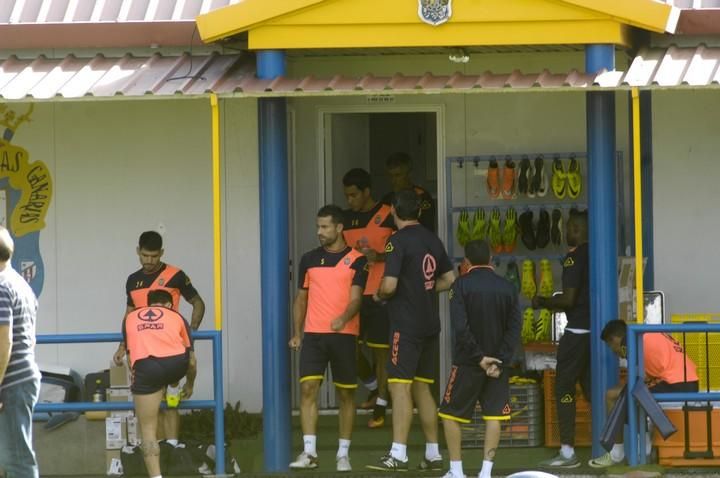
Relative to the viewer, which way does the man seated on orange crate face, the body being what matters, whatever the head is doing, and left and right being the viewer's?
facing to the left of the viewer

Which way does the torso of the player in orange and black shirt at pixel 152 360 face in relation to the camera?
away from the camera

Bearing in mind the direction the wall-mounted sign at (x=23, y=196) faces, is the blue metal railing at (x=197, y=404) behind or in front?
in front

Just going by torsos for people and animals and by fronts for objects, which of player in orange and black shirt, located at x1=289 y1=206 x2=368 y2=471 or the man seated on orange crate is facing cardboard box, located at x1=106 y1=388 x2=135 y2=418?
the man seated on orange crate

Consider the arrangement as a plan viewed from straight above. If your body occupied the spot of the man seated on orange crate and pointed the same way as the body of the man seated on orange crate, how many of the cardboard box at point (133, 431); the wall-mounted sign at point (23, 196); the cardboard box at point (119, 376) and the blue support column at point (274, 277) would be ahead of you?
4

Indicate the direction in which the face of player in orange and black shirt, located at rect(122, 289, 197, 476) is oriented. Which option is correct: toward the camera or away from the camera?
away from the camera

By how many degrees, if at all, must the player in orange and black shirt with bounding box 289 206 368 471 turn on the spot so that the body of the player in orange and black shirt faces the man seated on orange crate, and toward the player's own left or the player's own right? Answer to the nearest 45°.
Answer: approximately 90° to the player's own left

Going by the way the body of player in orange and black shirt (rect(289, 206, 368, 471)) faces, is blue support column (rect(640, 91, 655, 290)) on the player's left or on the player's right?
on the player's left

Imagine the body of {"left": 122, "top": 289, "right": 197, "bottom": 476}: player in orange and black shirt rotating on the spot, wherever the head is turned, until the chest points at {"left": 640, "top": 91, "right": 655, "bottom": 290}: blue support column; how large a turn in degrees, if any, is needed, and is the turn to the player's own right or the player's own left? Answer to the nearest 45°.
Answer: approximately 90° to the player's own right

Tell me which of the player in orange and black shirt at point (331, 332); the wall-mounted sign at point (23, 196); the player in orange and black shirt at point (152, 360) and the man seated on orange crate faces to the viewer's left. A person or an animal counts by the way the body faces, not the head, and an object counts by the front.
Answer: the man seated on orange crate

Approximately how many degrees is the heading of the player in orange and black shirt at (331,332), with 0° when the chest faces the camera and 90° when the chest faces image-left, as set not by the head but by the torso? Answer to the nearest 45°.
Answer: approximately 0°
